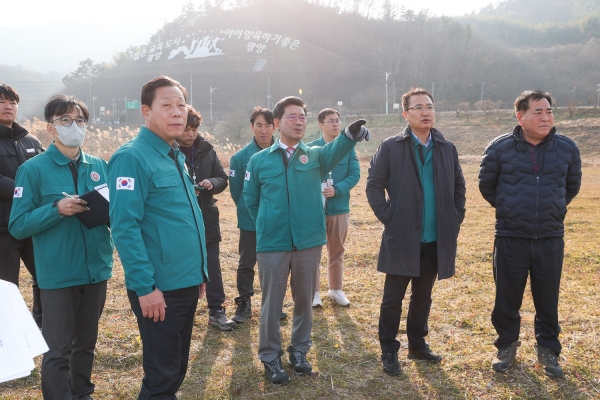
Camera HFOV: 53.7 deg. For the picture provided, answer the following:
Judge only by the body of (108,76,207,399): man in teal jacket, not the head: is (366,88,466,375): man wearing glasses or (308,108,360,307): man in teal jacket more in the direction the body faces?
the man wearing glasses

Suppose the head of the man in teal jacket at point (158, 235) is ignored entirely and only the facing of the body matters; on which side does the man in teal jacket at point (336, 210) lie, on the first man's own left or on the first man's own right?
on the first man's own left

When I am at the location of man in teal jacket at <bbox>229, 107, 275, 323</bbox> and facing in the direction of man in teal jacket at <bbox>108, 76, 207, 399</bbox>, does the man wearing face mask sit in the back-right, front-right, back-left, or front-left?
front-right

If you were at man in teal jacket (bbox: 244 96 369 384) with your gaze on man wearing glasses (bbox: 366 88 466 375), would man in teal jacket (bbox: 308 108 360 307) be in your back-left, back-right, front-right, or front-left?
front-left

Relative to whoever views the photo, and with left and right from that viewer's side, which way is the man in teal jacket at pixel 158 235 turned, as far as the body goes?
facing the viewer and to the right of the viewer

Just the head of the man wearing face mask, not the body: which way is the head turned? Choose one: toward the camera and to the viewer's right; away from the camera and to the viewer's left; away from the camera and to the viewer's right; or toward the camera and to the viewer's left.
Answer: toward the camera and to the viewer's right

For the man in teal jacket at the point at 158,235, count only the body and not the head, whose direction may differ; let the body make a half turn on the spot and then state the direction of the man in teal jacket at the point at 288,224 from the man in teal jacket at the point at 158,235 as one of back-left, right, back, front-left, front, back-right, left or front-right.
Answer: right

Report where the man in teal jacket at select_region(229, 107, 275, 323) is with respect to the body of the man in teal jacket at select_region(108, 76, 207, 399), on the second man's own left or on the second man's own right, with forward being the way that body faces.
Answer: on the second man's own left

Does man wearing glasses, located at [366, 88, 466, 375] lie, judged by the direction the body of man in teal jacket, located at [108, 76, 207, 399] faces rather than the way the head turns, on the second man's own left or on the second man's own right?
on the second man's own left
